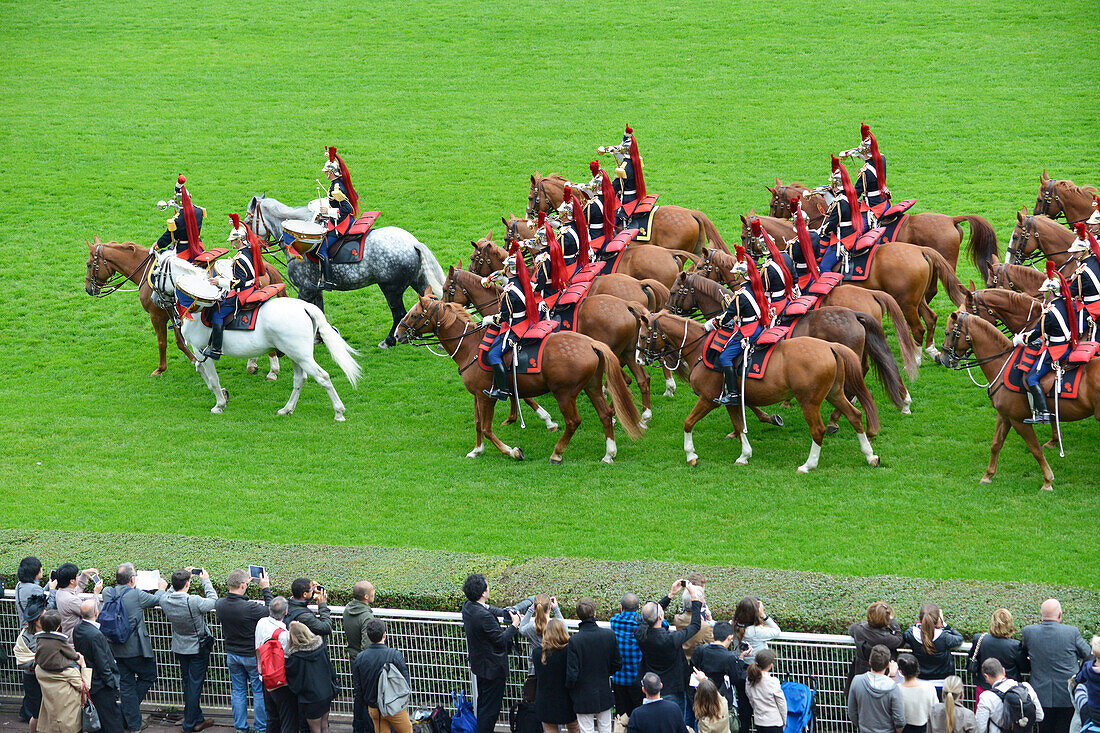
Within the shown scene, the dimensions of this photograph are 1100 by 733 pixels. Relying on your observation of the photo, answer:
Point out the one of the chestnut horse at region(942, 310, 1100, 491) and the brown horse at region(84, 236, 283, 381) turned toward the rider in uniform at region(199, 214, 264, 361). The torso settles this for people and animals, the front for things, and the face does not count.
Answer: the chestnut horse

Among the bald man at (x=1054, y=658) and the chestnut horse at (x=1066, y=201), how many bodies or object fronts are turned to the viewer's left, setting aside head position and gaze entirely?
1

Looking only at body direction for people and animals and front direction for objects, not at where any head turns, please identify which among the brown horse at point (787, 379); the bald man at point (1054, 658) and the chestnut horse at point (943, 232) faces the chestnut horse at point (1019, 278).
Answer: the bald man

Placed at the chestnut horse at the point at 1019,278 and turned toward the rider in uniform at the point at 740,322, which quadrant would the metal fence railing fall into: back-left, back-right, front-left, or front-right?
front-left

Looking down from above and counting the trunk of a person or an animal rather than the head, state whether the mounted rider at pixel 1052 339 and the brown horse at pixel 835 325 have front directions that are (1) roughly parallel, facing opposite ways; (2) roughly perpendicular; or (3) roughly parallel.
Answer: roughly parallel

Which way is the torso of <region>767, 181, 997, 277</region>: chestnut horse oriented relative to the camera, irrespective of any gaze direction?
to the viewer's left

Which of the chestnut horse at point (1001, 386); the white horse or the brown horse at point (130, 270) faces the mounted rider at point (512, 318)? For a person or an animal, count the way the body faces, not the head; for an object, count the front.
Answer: the chestnut horse

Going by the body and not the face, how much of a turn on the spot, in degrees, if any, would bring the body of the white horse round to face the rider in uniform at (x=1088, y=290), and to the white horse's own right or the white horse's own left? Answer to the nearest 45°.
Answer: approximately 135° to the white horse's own left

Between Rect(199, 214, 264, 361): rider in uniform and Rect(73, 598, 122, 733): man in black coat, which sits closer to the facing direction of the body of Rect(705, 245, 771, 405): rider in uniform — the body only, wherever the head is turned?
the rider in uniform

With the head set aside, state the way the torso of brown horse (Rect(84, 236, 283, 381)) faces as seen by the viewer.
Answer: to the viewer's left

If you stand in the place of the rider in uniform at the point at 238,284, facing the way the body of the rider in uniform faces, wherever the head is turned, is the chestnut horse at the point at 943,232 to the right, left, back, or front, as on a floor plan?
back

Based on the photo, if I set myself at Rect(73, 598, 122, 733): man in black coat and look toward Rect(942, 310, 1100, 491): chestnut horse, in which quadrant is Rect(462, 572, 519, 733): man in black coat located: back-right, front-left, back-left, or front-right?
front-right

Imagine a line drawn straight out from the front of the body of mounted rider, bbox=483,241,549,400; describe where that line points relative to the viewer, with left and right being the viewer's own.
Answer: facing to the left of the viewer

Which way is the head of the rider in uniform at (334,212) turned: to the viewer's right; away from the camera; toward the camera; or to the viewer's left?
to the viewer's left

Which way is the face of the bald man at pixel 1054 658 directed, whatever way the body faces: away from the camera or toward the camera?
away from the camera

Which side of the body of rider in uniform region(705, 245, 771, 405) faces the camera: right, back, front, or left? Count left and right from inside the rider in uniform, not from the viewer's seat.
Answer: left

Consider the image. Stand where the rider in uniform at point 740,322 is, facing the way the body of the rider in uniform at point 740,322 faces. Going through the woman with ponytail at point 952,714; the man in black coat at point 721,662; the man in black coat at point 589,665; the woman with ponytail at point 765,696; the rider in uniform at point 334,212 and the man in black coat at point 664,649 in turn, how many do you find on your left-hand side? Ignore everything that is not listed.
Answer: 5

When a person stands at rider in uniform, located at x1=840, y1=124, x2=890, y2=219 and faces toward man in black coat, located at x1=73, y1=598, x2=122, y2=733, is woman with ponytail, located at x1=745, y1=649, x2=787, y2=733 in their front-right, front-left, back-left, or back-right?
front-left

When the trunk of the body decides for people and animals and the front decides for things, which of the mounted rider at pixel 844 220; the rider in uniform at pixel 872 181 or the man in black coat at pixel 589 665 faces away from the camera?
the man in black coat

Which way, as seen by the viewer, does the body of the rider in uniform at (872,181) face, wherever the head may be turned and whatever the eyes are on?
to the viewer's left

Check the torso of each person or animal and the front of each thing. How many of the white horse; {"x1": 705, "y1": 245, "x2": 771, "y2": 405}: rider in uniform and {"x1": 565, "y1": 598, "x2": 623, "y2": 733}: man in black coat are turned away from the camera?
1

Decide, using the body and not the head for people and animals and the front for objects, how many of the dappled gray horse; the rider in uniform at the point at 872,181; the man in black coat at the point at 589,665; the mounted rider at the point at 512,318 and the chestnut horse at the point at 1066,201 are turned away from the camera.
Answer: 1
